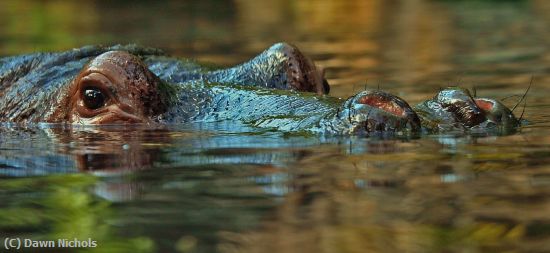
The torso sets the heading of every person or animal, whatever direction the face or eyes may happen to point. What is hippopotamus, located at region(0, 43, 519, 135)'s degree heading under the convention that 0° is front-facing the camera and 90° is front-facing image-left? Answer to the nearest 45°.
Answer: approximately 315°
